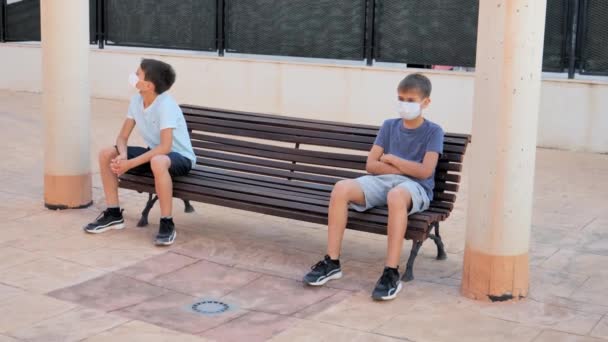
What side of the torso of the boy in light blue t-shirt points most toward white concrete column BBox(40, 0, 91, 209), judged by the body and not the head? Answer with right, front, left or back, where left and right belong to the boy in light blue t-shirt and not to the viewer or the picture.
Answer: right

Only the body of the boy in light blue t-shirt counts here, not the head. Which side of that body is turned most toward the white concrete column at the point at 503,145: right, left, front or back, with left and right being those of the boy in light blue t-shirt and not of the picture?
left

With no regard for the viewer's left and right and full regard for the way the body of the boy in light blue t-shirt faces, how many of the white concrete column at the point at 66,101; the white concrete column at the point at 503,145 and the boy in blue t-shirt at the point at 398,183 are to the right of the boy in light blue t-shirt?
1

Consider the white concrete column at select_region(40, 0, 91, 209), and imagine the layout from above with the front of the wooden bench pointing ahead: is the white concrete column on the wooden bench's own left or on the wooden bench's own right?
on the wooden bench's own right

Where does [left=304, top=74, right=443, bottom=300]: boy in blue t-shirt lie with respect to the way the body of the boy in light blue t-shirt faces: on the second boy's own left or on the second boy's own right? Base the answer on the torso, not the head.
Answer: on the second boy's own left

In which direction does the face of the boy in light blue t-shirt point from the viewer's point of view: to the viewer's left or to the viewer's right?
to the viewer's left

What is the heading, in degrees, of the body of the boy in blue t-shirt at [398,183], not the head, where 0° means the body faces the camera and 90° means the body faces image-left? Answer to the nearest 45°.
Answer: approximately 45°

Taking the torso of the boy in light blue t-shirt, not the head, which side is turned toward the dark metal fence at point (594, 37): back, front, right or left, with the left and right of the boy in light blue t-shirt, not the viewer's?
back
